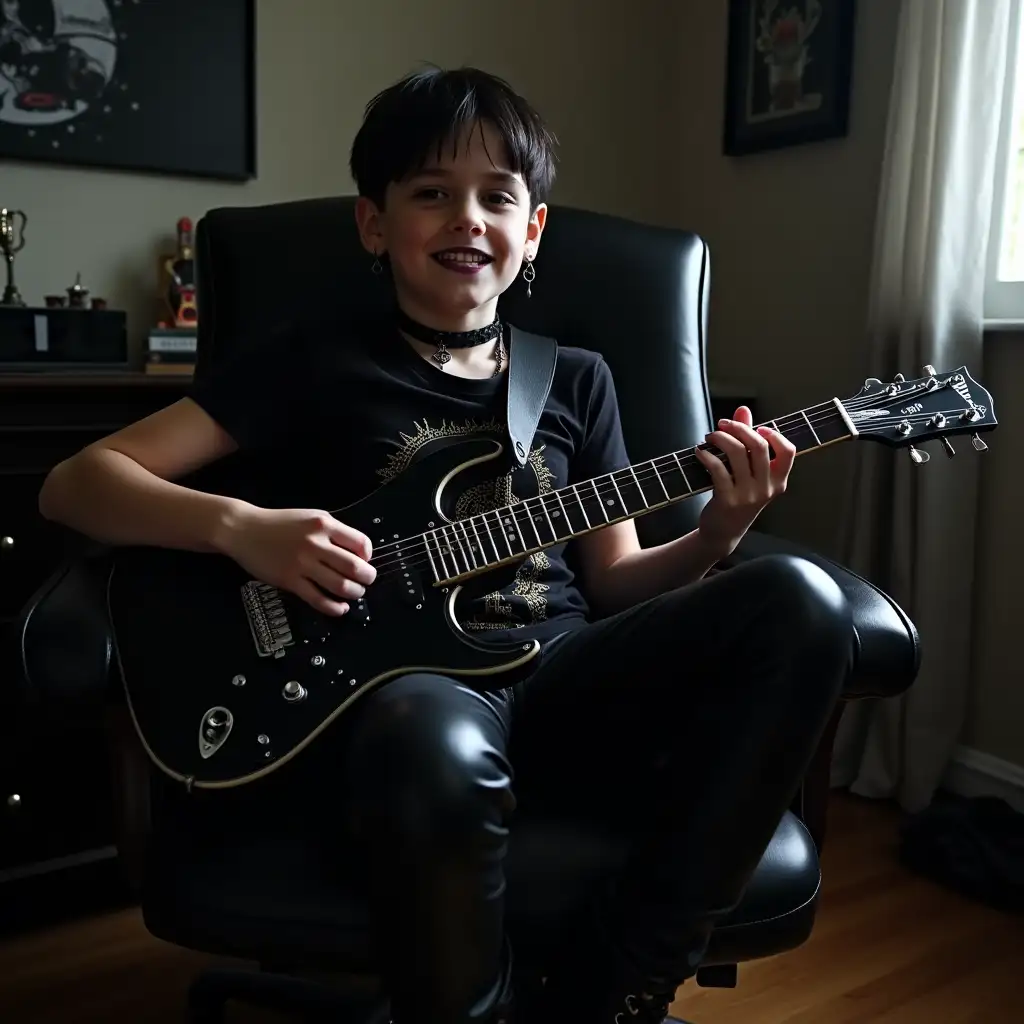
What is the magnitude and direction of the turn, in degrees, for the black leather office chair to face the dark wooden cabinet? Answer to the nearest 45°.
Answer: approximately 135° to its right

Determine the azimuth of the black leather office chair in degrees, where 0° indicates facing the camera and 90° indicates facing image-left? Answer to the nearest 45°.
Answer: approximately 0°

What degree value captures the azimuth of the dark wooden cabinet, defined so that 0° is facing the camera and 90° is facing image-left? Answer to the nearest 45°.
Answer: approximately 315°
